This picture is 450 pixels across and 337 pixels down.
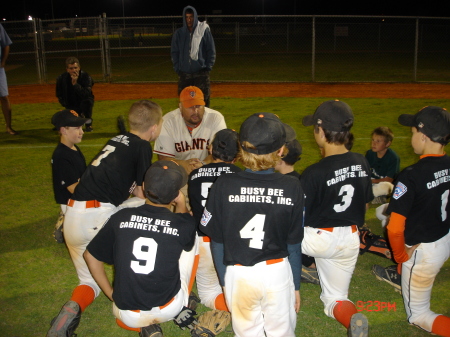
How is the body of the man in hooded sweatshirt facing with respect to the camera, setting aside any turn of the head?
toward the camera

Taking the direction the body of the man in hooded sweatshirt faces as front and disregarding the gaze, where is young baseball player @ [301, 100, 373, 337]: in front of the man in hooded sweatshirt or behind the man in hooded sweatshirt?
in front

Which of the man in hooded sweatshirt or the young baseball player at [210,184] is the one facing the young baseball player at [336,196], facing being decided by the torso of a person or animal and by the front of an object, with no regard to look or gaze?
the man in hooded sweatshirt

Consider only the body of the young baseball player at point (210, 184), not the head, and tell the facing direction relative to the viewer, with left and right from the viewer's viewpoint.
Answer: facing away from the viewer

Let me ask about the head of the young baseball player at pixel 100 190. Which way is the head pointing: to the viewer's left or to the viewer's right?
to the viewer's right

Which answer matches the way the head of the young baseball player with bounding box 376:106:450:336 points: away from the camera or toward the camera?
away from the camera

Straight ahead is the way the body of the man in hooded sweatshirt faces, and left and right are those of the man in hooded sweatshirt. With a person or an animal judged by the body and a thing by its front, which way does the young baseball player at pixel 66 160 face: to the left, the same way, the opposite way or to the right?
to the left

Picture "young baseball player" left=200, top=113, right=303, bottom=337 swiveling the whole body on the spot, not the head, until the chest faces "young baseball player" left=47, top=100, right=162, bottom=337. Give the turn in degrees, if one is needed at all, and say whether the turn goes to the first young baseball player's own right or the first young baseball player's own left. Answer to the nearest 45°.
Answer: approximately 45° to the first young baseball player's own left

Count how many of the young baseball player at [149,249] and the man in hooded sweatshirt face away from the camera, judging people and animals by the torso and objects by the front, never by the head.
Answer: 1

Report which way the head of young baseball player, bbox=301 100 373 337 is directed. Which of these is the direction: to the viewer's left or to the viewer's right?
to the viewer's left

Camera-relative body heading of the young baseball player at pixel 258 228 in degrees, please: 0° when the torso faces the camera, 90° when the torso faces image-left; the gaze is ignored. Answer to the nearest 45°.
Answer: approximately 180°

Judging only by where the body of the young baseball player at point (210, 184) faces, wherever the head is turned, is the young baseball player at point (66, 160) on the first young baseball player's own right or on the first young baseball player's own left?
on the first young baseball player's own left

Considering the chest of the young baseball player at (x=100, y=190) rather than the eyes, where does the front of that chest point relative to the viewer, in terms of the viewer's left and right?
facing away from the viewer and to the right of the viewer

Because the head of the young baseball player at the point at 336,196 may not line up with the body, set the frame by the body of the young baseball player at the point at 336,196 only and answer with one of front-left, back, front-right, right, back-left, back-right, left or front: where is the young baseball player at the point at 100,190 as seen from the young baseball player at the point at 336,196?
front-left

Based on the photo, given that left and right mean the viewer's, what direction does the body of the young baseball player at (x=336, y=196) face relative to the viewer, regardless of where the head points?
facing away from the viewer and to the left of the viewer

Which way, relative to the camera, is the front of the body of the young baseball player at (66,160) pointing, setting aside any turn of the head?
to the viewer's right

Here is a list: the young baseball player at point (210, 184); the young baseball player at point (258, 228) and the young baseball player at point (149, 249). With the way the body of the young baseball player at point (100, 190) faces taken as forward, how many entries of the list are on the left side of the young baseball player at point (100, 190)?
0

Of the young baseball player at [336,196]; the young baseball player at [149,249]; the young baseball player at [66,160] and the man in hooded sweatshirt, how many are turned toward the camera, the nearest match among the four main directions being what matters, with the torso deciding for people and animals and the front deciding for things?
1

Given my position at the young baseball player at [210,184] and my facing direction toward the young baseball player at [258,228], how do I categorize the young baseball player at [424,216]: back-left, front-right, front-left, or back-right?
front-left

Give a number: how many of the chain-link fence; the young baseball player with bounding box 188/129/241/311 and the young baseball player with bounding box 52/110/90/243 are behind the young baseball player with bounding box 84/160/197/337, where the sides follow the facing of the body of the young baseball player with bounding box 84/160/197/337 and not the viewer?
0
